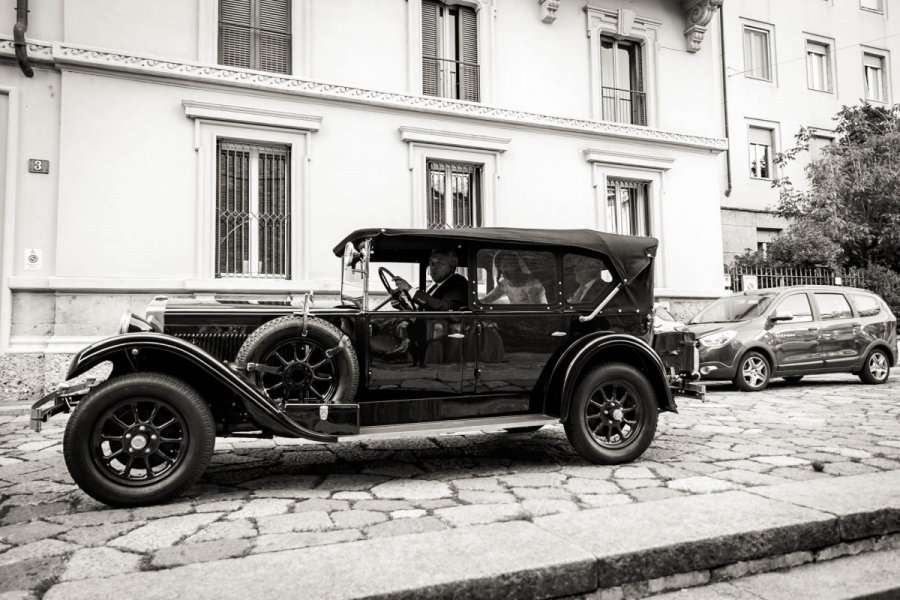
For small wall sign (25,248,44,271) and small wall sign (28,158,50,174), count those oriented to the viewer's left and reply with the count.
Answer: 0

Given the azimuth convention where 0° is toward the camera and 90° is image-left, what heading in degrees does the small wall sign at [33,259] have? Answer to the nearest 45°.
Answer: approximately 0°

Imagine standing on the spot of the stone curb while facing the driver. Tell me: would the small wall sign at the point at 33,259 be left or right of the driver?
left

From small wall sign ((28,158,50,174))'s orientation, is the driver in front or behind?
in front

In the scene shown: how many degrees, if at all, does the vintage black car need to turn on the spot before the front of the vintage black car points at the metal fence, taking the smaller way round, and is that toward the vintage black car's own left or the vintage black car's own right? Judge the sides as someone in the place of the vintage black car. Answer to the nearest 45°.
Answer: approximately 135° to the vintage black car's own right

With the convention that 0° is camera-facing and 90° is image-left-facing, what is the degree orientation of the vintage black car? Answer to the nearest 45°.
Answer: approximately 90°

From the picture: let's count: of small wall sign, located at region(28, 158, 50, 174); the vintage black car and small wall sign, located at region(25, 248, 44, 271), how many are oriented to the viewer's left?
1

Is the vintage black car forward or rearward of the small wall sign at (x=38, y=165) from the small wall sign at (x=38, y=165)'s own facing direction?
forward
